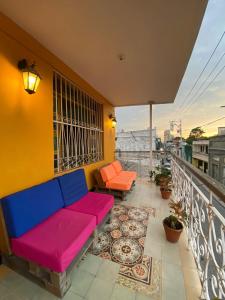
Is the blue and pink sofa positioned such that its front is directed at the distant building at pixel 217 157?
no

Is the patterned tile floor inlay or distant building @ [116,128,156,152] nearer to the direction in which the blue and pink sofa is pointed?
the patterned tile floor inlay

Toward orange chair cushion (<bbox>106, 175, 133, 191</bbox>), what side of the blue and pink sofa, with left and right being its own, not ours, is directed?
left

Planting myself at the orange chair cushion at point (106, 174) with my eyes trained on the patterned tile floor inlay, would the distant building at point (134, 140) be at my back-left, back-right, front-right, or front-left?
back-left

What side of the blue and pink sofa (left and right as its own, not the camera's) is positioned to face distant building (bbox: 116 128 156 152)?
left

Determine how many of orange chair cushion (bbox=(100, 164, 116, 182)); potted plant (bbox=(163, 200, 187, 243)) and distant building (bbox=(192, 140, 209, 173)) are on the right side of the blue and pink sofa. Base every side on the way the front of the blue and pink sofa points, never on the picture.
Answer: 0

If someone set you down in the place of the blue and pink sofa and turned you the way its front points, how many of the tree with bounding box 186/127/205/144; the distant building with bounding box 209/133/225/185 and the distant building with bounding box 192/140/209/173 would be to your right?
0

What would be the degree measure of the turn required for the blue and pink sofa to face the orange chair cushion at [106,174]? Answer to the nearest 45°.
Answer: approximately 90° to its left

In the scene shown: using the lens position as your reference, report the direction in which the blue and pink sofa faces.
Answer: facing the viewer and to the right of the viewer

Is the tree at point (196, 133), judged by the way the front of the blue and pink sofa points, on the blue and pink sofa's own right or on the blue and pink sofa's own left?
on the blue and pink sofa's own left

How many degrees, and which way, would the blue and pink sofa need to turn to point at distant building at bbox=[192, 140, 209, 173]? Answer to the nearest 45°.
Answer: approximately 90° to its left

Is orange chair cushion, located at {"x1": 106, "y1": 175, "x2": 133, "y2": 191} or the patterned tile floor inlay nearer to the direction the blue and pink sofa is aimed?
the patterned tile floor inlay

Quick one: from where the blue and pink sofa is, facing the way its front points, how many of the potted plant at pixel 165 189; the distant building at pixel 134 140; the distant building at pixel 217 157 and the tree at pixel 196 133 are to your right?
0

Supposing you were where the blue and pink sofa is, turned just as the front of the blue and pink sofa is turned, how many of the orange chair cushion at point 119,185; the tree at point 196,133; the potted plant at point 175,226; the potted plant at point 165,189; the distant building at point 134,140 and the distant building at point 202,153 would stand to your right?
0

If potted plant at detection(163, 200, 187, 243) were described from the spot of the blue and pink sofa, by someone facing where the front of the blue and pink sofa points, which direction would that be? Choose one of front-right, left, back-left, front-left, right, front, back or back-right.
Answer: front-left

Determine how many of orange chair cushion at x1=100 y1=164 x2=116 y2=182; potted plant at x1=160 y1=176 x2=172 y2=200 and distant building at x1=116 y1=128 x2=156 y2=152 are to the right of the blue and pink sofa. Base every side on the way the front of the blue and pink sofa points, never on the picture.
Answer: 0
